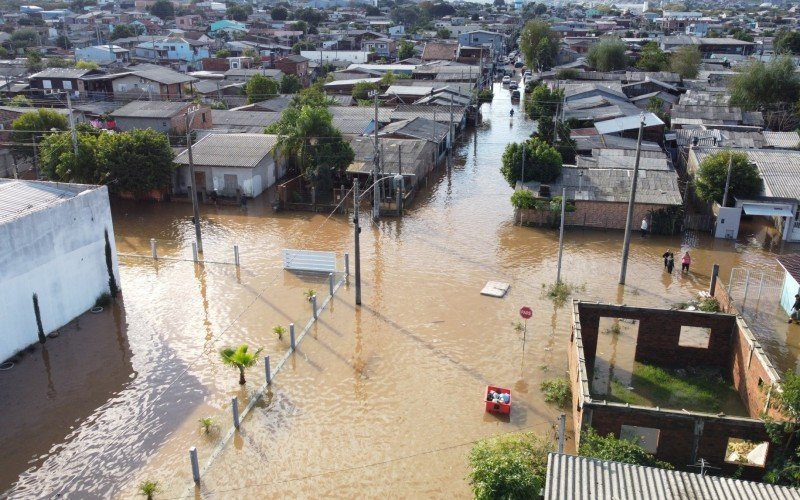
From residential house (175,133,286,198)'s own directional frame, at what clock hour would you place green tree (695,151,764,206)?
The green tree is roughly at 10 o'clock from the residential house.

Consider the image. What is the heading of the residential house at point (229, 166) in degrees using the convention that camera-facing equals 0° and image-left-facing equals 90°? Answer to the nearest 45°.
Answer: approximately 0°

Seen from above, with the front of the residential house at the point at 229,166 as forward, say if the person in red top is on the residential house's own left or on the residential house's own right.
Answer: on the residential house's own left

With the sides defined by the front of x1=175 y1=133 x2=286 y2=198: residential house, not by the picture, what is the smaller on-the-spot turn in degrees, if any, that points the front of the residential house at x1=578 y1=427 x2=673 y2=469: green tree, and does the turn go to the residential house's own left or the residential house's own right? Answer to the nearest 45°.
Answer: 0° — it already faces it

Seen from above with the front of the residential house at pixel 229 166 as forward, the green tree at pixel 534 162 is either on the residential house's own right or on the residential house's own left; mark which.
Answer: on the residential house's own left

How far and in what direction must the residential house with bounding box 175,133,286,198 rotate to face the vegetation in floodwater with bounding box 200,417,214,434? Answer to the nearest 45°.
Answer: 0° — it already faces it

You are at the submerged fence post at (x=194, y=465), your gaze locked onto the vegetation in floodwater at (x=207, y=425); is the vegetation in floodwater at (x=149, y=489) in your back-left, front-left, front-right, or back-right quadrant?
back-left

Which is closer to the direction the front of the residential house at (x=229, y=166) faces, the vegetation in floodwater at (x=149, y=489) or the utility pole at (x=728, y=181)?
the vegetation in floodwater

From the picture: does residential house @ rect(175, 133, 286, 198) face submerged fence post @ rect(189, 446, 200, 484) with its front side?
yes

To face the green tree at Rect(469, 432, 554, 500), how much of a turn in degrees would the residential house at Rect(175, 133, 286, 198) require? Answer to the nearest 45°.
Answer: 0° — it already faces it
